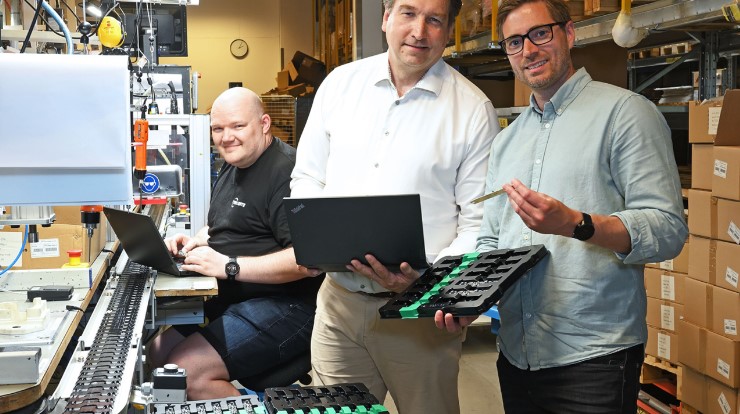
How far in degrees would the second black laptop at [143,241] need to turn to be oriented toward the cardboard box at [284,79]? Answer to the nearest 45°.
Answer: approximately 45° to its left

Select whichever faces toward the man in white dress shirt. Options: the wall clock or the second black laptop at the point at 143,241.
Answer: the wall clock

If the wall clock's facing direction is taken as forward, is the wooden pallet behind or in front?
in front

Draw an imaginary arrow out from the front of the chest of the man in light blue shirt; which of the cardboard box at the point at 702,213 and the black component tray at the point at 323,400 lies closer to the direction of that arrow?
the black component tray

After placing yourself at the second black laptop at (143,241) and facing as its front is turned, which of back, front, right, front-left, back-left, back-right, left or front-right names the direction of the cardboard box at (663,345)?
front-right

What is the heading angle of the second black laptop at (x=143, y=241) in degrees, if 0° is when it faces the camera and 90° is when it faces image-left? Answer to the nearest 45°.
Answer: approximately 225°

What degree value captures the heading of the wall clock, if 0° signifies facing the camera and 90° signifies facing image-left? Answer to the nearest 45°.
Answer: approximately 0°

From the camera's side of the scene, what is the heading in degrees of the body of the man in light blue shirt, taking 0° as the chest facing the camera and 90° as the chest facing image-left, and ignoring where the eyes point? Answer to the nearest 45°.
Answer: approximately 45°

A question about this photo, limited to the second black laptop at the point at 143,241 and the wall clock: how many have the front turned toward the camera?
1

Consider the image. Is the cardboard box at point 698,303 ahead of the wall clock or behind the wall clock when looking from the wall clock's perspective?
ahead
